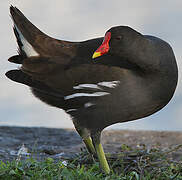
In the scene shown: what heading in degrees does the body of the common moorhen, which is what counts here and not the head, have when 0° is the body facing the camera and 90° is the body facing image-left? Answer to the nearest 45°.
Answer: approximately 270°
